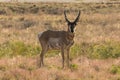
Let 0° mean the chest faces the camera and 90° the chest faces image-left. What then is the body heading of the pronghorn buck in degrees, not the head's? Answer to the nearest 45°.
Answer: approximately 270°
